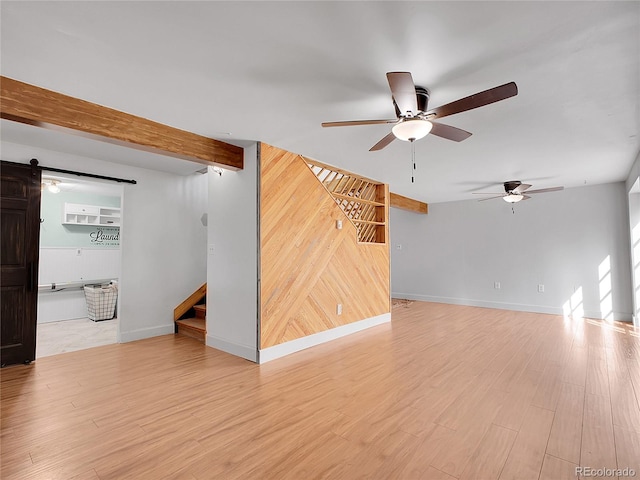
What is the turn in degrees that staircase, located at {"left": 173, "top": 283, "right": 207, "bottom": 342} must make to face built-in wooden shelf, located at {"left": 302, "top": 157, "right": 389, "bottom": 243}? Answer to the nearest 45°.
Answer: approximately 135° to its left

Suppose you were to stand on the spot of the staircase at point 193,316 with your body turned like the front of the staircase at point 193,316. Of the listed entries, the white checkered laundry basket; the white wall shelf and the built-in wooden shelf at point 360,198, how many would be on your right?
2

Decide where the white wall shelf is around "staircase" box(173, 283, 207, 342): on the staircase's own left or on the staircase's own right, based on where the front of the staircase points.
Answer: on the staircase's own right

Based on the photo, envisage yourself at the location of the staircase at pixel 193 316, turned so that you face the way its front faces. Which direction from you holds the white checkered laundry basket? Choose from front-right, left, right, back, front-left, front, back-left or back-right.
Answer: right

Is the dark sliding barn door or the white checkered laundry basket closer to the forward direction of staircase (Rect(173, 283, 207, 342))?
the dark sliding barn door

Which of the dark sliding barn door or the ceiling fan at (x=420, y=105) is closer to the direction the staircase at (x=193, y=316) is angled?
the dark sliding barn door

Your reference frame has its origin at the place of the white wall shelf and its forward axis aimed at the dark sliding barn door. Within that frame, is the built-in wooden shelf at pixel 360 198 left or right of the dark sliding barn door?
left

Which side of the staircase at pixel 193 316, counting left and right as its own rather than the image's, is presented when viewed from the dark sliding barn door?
front

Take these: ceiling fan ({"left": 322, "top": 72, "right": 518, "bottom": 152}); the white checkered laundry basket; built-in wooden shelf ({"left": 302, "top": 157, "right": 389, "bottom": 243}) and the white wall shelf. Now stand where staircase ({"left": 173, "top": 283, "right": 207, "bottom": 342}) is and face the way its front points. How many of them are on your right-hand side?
2

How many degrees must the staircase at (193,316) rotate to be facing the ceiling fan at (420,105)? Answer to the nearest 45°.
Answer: approximately 45° to its left

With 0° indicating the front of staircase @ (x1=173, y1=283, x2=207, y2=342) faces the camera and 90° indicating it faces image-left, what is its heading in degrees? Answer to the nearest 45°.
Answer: approximately 45°
